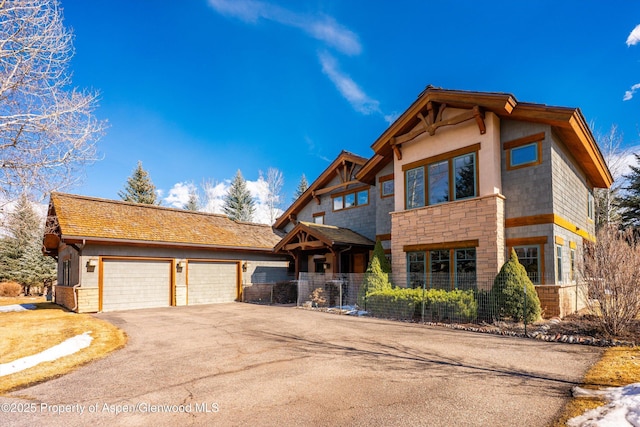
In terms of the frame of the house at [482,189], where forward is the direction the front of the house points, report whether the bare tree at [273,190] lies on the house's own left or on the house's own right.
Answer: on the house's own right

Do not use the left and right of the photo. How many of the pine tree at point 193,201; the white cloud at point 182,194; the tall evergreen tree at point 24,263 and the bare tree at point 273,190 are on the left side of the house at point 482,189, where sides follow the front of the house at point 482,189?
0

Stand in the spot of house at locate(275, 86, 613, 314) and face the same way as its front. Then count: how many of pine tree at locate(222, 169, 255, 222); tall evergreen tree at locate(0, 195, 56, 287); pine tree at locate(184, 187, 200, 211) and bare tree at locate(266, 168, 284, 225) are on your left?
0

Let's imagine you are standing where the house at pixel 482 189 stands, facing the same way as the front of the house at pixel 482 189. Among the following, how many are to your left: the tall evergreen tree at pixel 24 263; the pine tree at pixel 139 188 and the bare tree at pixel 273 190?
0

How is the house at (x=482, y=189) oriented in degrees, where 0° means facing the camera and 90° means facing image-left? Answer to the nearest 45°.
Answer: approximately 45°

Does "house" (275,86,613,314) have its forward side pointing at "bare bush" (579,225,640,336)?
no

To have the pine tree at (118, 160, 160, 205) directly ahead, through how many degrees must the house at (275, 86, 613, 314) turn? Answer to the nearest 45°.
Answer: approximately 90° to its right

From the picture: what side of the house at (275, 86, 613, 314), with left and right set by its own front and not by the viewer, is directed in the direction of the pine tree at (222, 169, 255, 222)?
right

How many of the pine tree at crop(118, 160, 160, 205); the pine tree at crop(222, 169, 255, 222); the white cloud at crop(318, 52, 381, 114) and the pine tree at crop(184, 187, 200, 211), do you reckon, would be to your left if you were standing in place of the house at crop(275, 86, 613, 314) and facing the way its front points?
0
